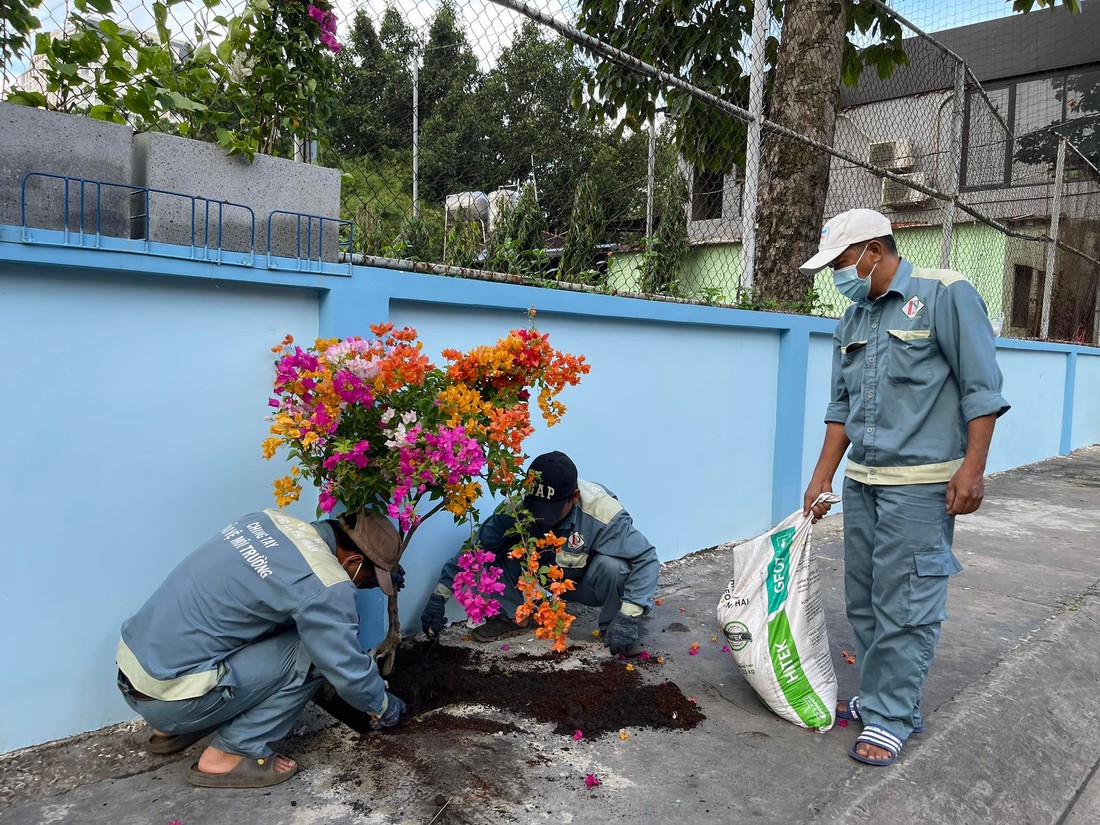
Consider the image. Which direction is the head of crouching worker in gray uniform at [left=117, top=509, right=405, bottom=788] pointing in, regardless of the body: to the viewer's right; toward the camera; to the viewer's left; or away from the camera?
to the viewer's right

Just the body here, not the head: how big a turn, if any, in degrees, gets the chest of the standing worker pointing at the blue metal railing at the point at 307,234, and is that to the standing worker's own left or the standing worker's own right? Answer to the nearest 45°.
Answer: approximately 45° to the standing worker's own right

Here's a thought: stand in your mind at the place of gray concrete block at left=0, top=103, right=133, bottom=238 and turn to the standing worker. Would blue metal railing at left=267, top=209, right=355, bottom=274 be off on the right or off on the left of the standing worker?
left

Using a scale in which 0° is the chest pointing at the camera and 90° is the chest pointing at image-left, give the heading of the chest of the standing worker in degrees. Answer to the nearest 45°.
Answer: approximately 45°

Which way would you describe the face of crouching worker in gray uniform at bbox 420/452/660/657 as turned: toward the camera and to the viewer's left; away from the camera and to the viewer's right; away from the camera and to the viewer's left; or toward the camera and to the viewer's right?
toward the camera and to the viewer's left

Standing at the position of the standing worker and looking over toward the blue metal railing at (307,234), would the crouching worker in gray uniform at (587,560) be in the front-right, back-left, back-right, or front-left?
front-right

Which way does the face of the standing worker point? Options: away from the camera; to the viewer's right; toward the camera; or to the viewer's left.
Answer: to the viewer's left

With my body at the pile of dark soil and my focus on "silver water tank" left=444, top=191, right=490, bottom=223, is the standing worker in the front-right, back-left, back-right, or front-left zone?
back-right

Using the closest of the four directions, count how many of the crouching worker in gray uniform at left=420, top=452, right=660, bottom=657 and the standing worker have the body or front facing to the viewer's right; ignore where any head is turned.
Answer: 0

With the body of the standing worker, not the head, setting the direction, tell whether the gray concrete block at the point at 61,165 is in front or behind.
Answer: in front

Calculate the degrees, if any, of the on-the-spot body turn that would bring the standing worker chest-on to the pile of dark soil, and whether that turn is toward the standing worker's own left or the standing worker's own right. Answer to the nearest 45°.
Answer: approximately 45° to the standing worker's own right

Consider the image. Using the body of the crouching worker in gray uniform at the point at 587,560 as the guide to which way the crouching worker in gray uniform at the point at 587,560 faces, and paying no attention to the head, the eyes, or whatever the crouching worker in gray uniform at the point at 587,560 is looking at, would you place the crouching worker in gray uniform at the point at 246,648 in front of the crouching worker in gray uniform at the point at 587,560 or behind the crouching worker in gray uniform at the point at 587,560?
in front
